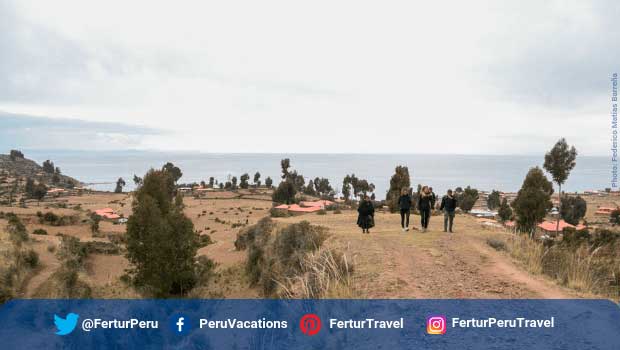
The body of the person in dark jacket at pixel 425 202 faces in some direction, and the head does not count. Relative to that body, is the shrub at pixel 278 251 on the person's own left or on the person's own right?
on the person's own right

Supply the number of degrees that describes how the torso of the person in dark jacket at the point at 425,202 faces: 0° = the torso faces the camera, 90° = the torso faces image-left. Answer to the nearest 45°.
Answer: approximately 0°

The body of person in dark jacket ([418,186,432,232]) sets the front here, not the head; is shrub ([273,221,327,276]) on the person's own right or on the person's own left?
on the person's own right

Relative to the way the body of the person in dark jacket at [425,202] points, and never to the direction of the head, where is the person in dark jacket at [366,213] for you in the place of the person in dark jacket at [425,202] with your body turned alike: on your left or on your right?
on your right

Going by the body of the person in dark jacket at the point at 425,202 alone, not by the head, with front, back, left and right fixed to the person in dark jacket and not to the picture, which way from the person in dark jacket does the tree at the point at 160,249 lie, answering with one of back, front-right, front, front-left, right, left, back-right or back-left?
right

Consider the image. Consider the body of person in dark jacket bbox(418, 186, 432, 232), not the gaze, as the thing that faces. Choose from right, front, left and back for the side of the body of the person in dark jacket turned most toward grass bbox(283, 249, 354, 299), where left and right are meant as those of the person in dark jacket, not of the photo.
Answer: front

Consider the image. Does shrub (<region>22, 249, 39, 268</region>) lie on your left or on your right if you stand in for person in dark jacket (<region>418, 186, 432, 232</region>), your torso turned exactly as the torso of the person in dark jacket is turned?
on your right
